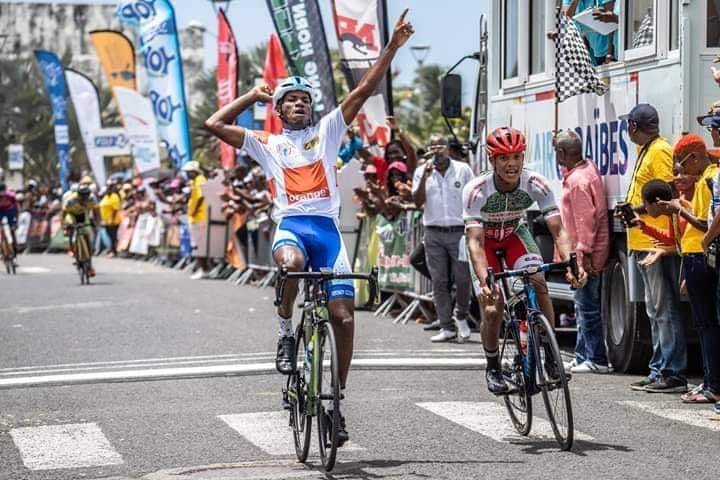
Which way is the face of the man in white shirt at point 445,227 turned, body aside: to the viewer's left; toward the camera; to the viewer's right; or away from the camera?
toward the camera

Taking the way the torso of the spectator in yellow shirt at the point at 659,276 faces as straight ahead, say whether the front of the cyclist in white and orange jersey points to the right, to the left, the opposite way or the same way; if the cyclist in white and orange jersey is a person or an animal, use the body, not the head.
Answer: to the left

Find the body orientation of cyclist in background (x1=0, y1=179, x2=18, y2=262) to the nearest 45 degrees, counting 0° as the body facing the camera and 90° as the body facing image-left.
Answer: approximately 0°

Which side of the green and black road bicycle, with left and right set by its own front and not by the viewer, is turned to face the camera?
front

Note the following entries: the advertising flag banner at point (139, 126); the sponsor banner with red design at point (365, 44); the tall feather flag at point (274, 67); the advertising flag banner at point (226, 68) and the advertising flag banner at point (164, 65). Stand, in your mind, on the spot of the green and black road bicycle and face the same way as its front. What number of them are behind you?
5

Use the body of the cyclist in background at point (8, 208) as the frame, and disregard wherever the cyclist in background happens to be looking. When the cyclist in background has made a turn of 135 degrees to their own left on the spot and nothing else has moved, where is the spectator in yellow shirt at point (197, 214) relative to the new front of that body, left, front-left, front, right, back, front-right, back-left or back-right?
right

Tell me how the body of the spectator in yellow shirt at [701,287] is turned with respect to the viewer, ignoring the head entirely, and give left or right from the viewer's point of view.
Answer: facing to the left of the viewer

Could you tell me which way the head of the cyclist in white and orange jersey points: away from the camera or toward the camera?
toward the camera

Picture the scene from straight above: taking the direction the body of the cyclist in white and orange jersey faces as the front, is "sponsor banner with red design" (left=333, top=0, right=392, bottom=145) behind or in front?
behind

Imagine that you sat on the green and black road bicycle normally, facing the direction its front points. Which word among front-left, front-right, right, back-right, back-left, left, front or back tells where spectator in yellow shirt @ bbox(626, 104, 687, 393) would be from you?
back-left

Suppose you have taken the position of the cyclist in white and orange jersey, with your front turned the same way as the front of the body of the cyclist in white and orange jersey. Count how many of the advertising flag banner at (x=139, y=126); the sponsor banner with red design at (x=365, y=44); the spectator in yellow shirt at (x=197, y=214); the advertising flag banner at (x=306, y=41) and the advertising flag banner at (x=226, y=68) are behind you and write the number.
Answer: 5

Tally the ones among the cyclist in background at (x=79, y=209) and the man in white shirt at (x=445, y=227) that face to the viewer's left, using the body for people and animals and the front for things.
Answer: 0

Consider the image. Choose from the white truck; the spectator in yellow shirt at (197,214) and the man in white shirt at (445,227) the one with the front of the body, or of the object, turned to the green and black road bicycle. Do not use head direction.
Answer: the man in white shirt

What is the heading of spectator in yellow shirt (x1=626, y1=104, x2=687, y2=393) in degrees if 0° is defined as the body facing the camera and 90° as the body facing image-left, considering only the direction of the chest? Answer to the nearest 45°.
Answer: approximately 90°
